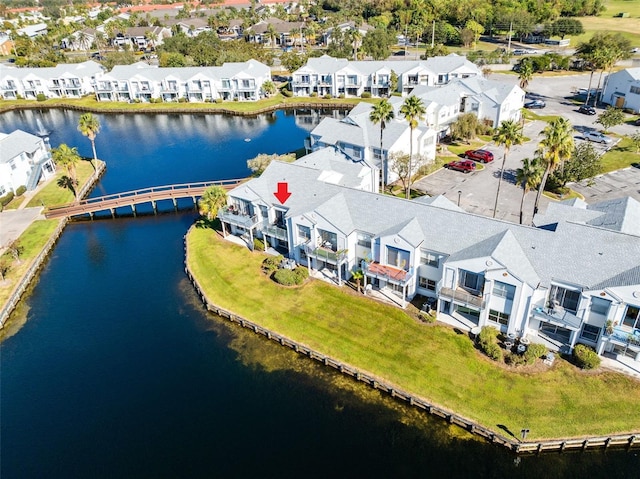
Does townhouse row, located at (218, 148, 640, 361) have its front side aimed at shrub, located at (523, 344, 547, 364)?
no

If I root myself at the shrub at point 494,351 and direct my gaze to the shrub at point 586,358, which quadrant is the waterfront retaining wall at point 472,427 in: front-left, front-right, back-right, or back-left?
back-right

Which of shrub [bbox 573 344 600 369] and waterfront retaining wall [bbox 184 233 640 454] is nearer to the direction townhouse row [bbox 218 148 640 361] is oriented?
the waterfront retaining wall

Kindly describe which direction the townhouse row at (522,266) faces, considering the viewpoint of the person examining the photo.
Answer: facing the viewer and to the left of the viewer

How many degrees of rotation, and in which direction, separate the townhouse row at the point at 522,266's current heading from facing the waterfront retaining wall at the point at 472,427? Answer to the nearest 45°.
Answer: approximately 45° to its left

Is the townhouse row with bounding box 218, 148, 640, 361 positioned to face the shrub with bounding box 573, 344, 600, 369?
no

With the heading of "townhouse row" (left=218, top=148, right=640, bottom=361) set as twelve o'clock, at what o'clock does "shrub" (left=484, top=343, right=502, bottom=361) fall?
The shrub is roughly at 11 o'clock from the townhouse row.
